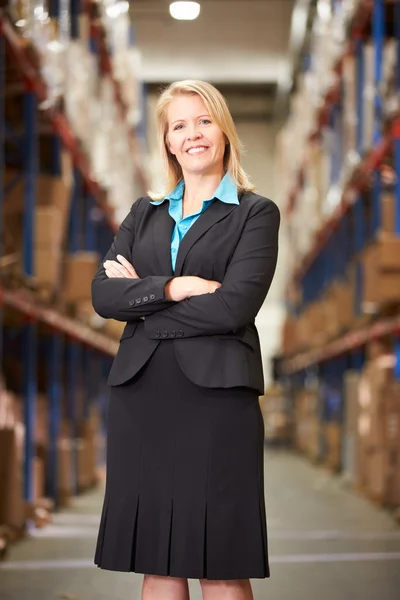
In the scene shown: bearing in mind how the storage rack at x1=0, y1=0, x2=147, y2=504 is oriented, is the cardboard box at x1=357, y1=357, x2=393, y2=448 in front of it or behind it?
in front

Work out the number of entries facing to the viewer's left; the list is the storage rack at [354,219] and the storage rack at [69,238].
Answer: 1

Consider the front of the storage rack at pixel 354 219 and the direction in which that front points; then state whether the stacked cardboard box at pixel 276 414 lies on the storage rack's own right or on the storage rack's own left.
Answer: on the storage rack's own right

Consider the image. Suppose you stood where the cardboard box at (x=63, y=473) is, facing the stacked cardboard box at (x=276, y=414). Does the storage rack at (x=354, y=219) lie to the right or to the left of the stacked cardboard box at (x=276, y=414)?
right

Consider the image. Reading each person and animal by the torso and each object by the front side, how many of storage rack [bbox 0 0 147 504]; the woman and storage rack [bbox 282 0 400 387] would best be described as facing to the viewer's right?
1

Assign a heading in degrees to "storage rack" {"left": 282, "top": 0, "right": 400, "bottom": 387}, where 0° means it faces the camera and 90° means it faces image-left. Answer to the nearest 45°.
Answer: approximately 90°

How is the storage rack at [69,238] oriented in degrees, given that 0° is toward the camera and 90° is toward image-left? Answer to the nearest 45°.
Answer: approximately 270°

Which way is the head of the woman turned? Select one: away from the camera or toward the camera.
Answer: toward the camera

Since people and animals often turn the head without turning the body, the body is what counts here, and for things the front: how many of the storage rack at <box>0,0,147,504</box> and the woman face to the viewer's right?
1
